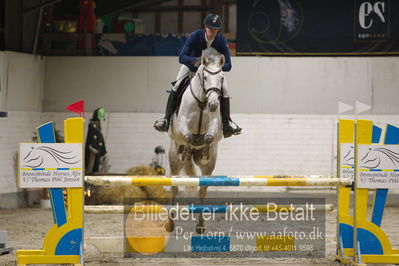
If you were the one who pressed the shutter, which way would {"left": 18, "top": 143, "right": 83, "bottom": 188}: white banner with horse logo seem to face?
facing the viewer

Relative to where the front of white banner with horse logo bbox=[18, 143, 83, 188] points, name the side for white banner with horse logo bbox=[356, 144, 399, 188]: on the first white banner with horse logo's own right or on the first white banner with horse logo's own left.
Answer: on the first white banner with horse logo's own left

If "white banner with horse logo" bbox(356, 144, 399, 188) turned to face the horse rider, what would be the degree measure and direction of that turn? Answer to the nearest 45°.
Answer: approximately 135° to its right

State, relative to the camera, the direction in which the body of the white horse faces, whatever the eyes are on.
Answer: toward the camera

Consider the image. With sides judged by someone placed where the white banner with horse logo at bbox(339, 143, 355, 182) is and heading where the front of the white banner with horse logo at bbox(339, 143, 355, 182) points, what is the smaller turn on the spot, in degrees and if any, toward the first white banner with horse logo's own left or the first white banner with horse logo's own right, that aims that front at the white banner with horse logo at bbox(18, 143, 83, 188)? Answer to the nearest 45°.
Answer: approximately 45° to the first white banner with horse logo's own right

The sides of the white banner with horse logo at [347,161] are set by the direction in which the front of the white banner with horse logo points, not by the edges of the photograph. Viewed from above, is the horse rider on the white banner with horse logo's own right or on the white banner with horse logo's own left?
on the white banner with horse logo's own right

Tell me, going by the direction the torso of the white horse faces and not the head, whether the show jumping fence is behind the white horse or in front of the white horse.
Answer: in front

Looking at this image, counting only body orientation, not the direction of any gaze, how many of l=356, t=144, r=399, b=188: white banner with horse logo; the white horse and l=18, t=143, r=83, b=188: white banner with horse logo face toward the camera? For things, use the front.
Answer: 3

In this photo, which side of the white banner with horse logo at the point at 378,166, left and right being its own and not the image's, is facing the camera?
front
